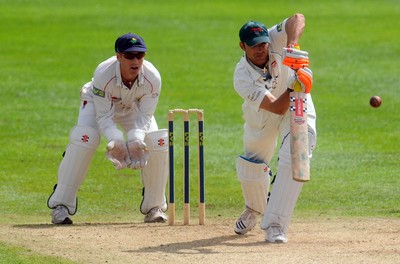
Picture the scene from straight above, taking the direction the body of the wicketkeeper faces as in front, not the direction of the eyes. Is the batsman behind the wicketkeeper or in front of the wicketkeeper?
in front

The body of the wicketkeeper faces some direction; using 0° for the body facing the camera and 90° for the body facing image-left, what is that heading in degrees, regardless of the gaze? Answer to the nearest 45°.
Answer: approximately 315°

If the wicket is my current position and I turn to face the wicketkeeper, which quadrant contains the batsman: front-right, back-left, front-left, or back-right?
back-left

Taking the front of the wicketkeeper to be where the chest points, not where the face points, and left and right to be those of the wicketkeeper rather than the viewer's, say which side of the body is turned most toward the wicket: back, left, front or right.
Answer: left
